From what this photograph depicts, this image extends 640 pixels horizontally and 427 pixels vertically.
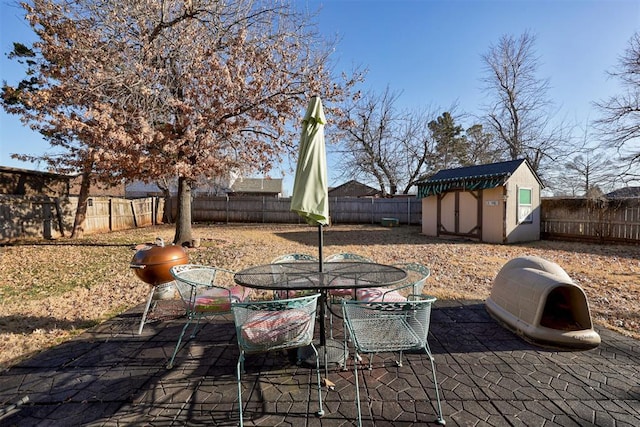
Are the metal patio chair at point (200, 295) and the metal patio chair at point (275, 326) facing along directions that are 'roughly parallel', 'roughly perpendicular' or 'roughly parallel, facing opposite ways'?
roughly perpendicular

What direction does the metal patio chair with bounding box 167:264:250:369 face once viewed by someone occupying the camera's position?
facing to the right of the viewer

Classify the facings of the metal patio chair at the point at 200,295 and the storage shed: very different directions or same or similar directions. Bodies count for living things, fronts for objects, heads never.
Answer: very different directions

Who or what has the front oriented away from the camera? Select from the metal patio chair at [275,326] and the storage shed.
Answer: the metal patio chair

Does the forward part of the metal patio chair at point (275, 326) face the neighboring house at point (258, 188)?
yes

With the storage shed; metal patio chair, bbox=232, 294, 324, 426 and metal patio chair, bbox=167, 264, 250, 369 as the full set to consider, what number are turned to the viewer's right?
1

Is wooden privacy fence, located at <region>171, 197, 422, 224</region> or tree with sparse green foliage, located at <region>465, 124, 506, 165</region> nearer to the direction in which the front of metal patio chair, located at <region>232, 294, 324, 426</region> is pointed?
the wooden privacy fence

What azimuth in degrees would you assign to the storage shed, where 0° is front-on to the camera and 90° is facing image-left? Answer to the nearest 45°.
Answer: approximately 45°

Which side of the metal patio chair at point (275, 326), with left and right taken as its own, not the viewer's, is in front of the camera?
back

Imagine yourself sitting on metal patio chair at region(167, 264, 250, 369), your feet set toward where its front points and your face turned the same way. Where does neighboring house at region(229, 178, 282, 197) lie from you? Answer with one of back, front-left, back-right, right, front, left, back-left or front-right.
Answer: left

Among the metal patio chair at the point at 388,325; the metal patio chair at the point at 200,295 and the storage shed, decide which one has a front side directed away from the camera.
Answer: the metal patio chair at the point at 388,325

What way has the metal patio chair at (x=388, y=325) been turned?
away from the camera

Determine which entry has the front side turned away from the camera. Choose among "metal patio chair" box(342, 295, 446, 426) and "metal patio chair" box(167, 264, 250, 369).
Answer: "metal patio chair" box(342, 295, 446, 426)

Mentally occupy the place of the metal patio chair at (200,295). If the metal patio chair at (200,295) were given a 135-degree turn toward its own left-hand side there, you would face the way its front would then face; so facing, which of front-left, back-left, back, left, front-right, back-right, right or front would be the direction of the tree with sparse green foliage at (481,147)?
right

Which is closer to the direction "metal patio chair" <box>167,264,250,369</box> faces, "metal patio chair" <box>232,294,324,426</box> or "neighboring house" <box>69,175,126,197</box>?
the metal patio chair
